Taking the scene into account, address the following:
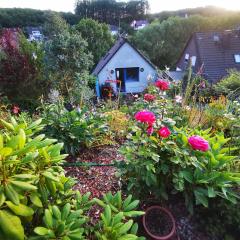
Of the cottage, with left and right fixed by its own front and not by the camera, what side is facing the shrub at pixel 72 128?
front

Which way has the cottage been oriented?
toward the camera

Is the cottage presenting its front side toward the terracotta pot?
yes

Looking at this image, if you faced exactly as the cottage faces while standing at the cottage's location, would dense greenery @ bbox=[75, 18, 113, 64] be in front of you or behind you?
behind

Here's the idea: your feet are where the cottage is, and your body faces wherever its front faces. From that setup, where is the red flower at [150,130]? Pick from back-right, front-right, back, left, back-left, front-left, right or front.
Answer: front

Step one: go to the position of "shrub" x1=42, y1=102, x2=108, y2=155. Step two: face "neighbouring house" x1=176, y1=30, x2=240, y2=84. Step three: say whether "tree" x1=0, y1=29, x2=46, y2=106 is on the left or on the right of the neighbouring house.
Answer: left

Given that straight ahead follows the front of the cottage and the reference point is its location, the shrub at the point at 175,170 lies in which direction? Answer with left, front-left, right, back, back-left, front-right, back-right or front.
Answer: front

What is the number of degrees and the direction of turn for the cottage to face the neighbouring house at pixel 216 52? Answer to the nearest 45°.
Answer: approximately 135° to its left

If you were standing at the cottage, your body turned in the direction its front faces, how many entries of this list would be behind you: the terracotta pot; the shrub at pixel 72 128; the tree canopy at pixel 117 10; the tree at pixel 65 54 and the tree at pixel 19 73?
1

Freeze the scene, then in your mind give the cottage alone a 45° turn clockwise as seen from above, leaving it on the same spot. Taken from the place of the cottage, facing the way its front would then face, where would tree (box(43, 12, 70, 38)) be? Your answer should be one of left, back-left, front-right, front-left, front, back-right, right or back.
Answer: front-right

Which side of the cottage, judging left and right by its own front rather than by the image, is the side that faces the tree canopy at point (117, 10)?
back
